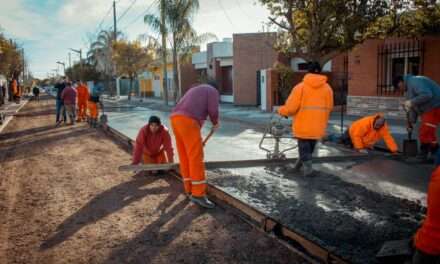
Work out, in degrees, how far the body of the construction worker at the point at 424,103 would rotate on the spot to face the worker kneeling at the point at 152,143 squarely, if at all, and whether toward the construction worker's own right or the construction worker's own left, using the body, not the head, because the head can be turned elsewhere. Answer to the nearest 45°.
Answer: approximately 45° to the construction worker's own left

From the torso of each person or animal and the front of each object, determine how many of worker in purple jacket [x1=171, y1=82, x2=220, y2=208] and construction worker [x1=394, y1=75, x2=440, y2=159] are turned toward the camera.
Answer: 0

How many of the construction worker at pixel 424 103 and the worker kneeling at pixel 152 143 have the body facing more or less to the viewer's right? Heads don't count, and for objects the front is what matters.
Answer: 0

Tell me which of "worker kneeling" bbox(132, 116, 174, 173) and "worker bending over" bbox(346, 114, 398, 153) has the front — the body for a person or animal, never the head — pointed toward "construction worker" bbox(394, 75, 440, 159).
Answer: the worker bending over

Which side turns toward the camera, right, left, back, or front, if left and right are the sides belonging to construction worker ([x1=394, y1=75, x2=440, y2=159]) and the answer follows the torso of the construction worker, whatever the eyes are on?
left

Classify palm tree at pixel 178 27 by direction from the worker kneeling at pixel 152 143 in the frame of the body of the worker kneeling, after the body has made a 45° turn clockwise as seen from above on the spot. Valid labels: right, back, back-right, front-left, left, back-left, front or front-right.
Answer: back-right

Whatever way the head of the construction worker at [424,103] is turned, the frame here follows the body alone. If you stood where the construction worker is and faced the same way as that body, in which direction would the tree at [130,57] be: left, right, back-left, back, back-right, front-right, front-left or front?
front-right
